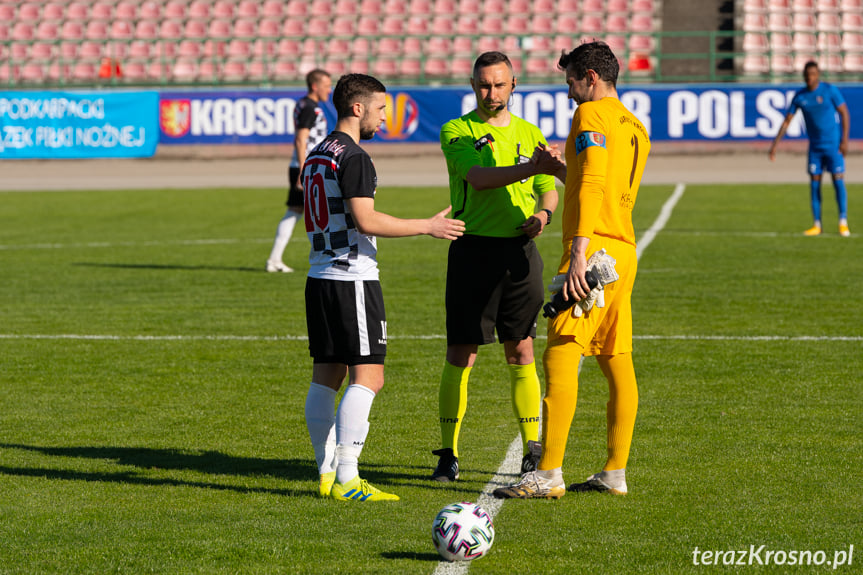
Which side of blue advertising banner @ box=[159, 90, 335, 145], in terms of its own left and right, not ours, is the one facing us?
front

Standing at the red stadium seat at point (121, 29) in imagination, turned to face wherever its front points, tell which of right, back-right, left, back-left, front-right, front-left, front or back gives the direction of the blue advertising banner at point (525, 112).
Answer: front-left

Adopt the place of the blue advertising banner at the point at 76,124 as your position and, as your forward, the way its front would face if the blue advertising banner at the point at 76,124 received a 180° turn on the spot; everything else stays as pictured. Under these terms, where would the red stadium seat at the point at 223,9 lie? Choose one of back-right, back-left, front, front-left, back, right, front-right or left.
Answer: front-right

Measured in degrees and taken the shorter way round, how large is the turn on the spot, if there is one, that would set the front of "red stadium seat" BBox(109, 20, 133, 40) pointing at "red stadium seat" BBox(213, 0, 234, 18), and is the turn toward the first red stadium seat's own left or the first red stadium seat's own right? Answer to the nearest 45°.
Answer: approximately 90° to the first red stadium seat's own left

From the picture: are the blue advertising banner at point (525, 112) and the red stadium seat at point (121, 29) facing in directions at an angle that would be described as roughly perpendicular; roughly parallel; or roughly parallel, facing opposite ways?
roughly parallel

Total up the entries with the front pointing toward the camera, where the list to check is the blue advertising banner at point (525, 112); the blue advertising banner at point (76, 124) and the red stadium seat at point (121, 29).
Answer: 3

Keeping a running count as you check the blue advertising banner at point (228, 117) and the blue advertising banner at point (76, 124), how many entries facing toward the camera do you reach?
2

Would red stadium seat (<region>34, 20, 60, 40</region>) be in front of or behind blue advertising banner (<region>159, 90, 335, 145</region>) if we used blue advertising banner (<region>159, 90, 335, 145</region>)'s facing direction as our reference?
behind

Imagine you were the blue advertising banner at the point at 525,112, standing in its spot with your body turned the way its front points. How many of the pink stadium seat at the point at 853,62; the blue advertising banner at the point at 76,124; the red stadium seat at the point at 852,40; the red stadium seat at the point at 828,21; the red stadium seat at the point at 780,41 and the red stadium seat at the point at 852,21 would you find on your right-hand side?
1

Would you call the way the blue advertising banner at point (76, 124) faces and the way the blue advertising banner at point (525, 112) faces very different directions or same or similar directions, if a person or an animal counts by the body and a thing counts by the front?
same or similar directions

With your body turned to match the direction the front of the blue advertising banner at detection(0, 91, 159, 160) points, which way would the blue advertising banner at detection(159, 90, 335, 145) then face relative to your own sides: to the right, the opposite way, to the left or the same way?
the same way

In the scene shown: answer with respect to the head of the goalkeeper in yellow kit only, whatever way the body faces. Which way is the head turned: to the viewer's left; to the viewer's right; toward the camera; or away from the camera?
to the viewer's left

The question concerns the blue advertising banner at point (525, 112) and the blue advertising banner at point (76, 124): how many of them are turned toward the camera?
2

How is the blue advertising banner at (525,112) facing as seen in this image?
toward the camera

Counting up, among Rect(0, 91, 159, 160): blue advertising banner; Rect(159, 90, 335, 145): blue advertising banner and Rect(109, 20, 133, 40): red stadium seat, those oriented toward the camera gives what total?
3
